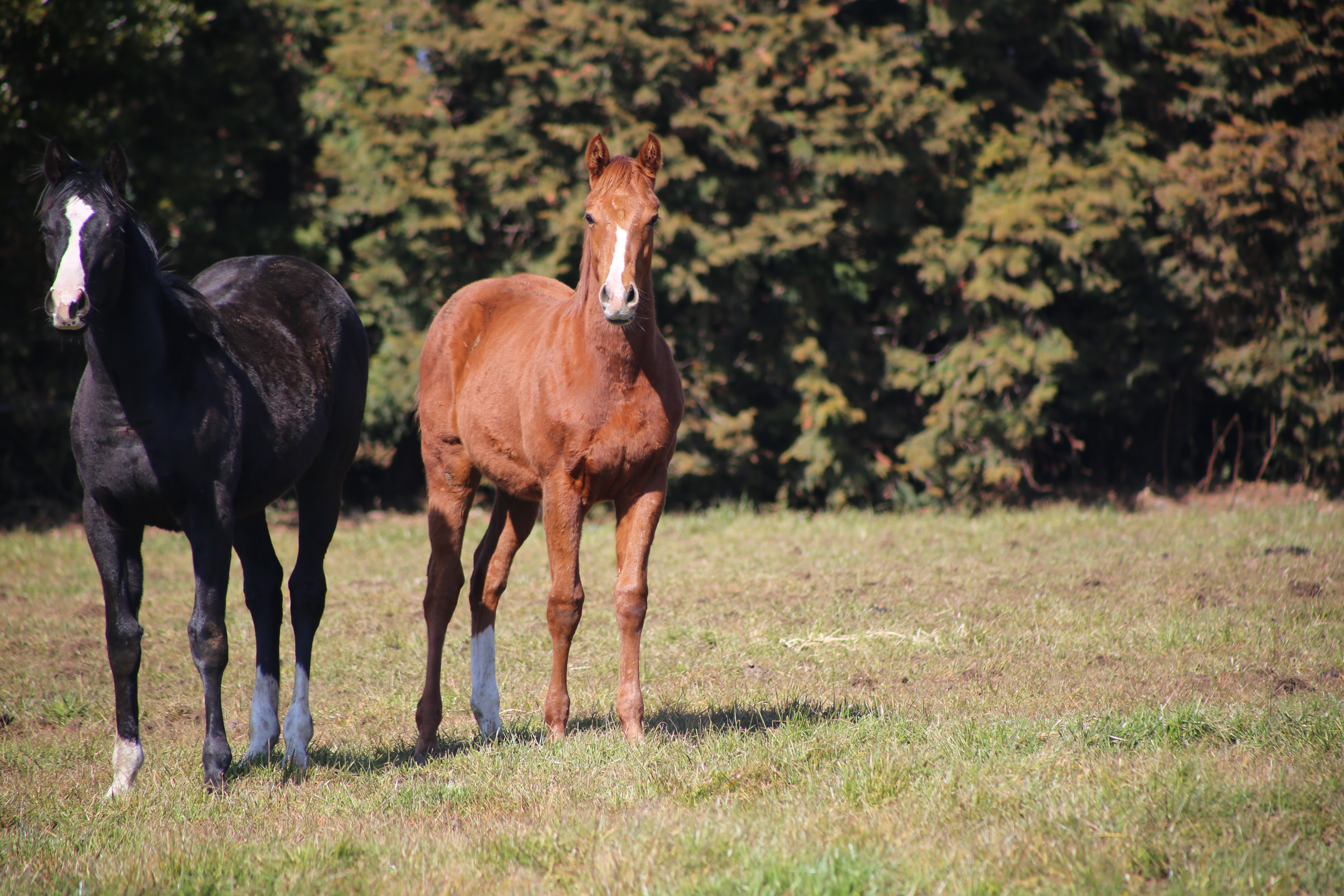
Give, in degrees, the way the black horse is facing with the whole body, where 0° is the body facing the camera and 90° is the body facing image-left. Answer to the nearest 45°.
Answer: approximately 45°

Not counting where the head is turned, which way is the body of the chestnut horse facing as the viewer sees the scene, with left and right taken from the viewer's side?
facing the viewer and to the right of the viewer

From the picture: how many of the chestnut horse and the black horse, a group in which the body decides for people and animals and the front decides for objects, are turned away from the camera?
0

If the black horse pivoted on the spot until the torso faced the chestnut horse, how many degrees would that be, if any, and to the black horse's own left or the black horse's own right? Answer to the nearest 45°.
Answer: approximately 135° to the black horse's own left

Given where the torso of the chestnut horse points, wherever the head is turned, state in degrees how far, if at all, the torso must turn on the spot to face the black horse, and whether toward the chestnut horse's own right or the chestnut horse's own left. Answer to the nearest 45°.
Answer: approximately 135° to the chestnut horse's own right

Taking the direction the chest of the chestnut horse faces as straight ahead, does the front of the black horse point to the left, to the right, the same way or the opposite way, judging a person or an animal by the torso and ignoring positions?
to the right
